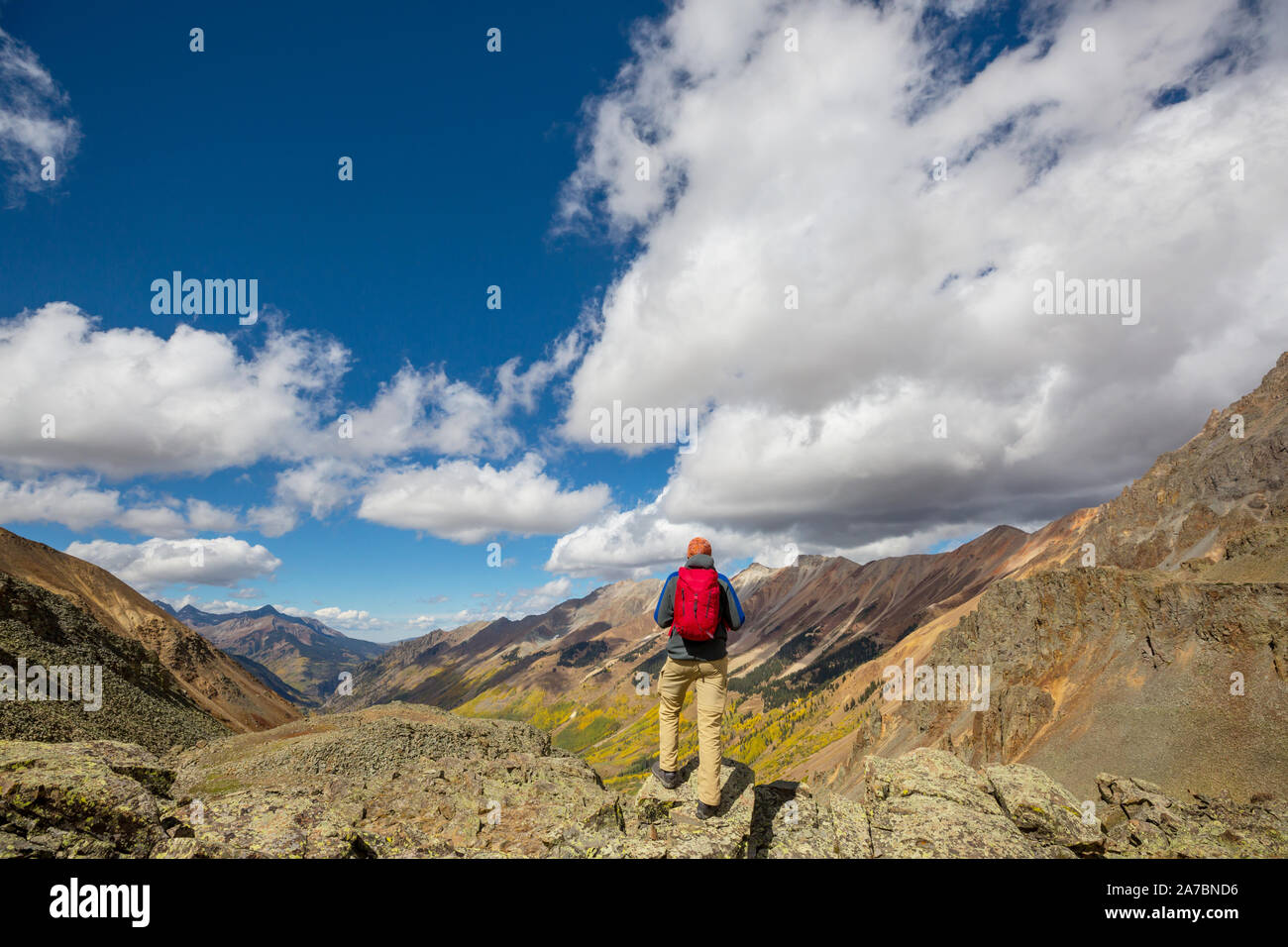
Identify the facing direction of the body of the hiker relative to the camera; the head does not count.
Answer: away from the camera
